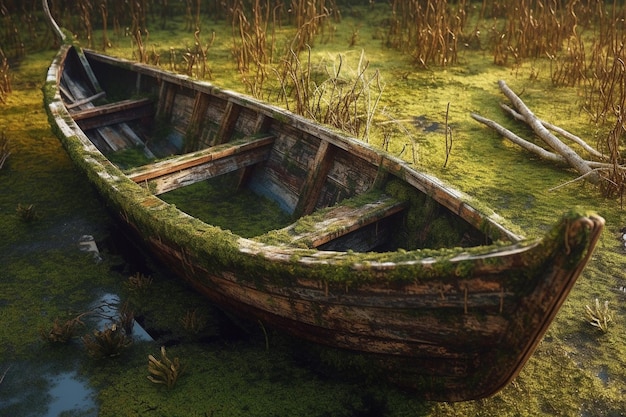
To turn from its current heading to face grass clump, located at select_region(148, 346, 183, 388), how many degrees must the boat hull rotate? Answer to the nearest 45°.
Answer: approximately 135° to its right

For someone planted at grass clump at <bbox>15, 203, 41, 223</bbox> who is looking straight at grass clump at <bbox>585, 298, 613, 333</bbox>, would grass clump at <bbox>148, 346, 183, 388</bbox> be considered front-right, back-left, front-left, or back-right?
front-right

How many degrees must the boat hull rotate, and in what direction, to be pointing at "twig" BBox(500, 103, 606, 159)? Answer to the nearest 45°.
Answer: approximately 90° to its left

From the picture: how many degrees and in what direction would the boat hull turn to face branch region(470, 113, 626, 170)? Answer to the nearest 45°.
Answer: approximately 90° to its left

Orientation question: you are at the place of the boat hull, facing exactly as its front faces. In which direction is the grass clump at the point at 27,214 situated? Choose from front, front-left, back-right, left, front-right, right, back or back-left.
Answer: back

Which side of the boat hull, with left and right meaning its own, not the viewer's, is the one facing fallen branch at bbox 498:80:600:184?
left
